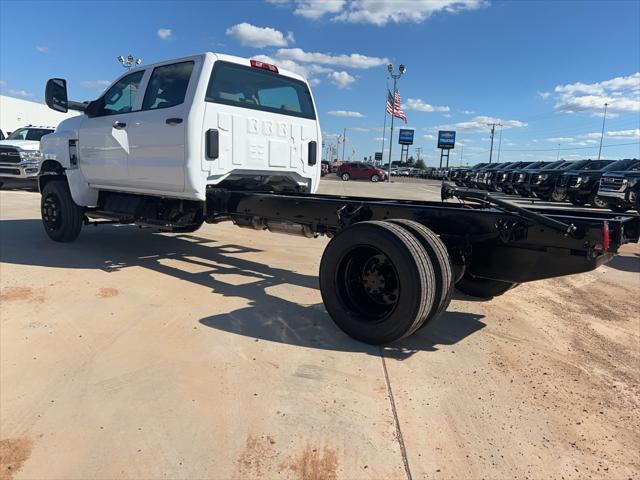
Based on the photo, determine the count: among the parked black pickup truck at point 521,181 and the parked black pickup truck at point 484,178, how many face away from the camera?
0

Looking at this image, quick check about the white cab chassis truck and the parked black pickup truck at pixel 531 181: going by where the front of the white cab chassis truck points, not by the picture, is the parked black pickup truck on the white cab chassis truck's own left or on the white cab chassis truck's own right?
on the white cab chassis truck's own right

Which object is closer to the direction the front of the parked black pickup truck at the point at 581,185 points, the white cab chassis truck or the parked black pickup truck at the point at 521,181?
the white cab chassis truck

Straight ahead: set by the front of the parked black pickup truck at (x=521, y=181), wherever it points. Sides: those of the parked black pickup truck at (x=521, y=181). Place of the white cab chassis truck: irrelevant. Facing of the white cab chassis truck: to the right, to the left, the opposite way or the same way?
to the right

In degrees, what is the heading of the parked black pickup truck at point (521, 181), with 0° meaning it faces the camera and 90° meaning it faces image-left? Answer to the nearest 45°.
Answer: approximately 45°

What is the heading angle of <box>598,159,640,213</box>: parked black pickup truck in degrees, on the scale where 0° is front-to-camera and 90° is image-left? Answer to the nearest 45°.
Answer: approximately 45°

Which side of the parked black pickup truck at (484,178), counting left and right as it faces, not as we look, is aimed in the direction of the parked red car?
right

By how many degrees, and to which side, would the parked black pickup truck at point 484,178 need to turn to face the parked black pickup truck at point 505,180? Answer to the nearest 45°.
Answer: approximately 90° to its left
